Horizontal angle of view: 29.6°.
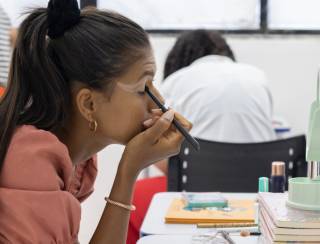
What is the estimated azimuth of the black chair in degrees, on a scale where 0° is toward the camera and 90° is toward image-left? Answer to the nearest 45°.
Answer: approximately 180°

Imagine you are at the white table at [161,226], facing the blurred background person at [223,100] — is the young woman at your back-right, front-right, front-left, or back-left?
back-left

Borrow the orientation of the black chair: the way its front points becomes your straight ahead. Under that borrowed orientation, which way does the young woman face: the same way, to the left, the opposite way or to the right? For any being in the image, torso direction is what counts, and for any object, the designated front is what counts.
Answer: to the right

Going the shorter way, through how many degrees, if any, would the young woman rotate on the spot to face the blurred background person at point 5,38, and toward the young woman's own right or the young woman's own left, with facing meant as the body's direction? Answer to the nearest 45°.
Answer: approximately 90° to the young woman's own left

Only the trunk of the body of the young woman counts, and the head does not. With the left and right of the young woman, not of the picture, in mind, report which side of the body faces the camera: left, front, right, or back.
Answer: right

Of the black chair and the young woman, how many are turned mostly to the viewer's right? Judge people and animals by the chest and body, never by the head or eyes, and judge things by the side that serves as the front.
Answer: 1

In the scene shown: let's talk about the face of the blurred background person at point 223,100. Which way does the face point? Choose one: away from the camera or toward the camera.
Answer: away from the camera

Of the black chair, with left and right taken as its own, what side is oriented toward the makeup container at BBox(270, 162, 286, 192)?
back
